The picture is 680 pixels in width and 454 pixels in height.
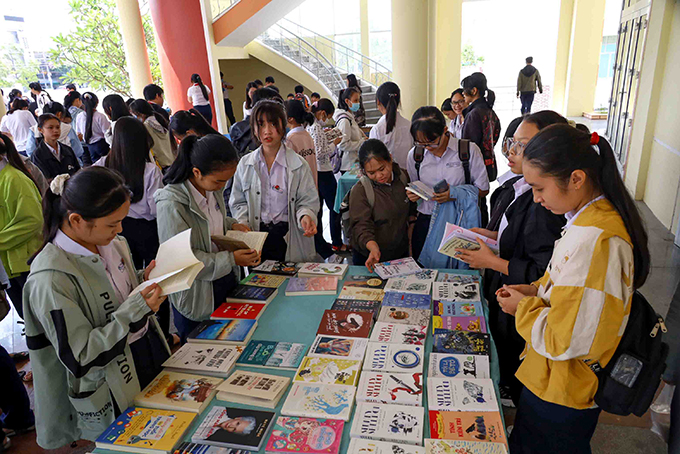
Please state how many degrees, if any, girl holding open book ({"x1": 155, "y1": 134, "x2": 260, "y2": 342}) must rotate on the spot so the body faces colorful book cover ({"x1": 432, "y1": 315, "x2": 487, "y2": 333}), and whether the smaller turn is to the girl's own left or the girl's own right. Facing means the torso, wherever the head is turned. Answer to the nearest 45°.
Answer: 0° — they already face it

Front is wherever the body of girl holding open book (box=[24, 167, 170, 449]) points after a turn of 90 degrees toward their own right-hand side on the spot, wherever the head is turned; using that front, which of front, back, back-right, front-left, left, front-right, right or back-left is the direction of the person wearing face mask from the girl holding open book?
back

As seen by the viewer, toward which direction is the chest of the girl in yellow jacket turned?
to the viewer's left

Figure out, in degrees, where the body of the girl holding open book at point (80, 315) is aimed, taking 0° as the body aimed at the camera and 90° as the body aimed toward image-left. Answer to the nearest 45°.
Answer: approximately 315°

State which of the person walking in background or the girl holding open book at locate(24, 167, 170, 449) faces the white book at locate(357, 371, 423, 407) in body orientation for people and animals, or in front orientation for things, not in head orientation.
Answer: the girl holding open book

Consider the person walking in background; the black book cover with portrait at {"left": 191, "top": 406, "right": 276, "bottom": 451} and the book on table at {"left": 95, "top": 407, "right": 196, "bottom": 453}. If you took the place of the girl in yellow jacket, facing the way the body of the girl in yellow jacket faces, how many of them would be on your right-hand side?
1

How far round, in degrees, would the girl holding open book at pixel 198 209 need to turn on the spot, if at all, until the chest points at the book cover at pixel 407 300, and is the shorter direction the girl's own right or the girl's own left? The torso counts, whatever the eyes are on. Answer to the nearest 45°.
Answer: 0° — they already face it

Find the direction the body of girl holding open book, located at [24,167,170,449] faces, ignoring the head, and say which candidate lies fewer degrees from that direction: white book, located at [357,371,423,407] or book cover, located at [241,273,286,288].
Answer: the white book

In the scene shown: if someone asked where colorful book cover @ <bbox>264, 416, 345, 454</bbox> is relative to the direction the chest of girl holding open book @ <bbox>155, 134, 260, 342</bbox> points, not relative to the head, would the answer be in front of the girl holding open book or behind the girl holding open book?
in front

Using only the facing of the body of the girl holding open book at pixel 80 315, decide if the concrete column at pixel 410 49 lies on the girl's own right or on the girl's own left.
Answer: on the girl's own left

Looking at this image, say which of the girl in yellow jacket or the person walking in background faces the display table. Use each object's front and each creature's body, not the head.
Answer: the girl in yellow jacket

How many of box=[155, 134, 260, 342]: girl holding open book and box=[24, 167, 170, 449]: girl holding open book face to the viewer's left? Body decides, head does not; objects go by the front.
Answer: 0
